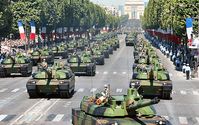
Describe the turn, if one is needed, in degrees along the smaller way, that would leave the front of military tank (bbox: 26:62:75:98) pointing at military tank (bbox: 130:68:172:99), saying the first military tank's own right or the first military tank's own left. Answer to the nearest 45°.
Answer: approximately 90° to the first military tank's own left

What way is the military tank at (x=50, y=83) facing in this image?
toward the camera

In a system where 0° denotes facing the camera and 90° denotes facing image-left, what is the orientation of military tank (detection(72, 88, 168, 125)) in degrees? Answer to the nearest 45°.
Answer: approximately 315°

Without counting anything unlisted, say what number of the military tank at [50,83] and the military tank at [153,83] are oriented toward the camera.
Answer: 2

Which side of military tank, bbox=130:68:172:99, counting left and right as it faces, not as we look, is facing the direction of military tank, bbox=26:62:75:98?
right

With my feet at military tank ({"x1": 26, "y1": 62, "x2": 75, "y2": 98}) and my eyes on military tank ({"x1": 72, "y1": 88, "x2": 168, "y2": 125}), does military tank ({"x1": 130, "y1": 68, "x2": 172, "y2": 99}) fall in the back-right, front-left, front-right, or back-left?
front-left

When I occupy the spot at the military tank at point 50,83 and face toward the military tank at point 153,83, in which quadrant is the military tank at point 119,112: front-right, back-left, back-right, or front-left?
front-right

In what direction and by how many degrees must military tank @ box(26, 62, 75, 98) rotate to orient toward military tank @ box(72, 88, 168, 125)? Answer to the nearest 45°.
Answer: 0° — it already faces it

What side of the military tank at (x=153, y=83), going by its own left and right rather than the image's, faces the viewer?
front

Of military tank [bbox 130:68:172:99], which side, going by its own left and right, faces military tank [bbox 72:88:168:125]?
front

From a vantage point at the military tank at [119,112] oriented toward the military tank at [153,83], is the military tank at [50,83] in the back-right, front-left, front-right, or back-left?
front-left

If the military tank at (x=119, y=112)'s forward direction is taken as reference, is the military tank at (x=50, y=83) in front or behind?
behind

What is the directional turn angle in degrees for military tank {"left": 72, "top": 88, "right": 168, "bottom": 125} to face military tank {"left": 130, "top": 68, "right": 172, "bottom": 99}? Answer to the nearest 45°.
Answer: approximately 135° to its left
